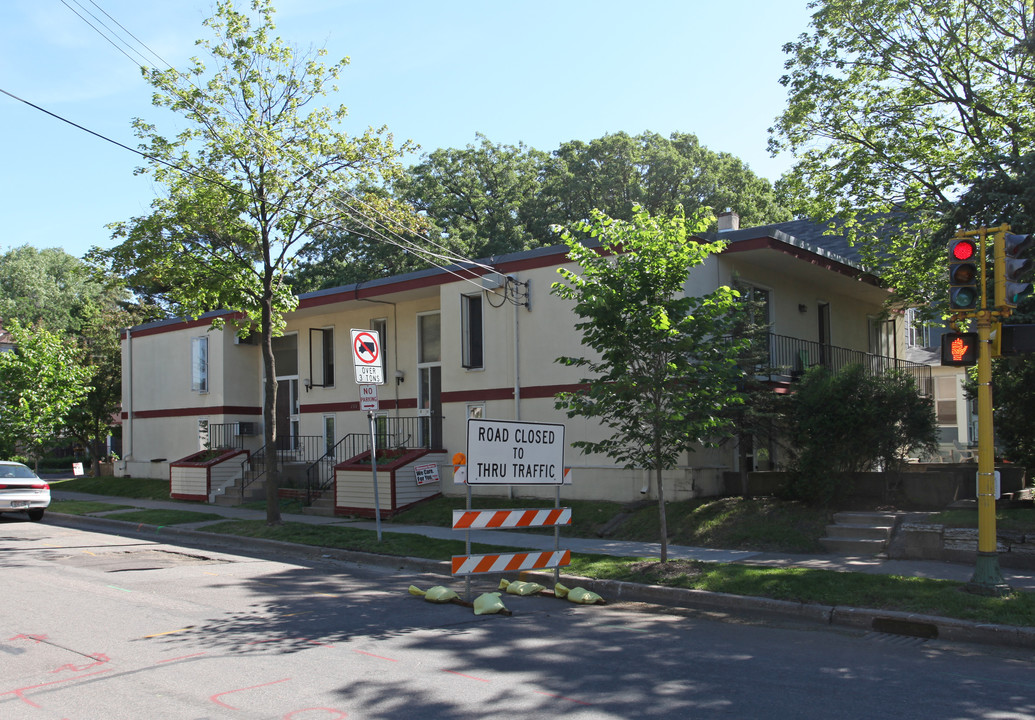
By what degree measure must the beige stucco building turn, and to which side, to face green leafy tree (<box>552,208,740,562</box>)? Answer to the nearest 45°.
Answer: approximately 45° to its left

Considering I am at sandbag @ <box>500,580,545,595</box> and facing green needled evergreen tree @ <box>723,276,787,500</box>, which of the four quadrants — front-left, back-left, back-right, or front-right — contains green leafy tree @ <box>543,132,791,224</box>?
front-left

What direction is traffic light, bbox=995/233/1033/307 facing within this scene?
to the viewer's right

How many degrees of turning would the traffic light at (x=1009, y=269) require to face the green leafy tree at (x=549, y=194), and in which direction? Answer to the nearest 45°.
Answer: approximately 135° to its left

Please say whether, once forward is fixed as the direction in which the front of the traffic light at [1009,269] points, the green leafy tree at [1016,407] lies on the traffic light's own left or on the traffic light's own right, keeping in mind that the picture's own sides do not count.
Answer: on the traffic light's own left

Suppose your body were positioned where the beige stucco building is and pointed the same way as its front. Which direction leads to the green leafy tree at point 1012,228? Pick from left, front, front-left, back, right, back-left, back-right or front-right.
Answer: left

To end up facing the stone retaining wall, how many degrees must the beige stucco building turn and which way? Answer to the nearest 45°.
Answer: approximately 90° to its left

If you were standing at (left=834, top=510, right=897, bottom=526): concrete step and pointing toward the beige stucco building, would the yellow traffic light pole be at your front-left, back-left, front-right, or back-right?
back-left
